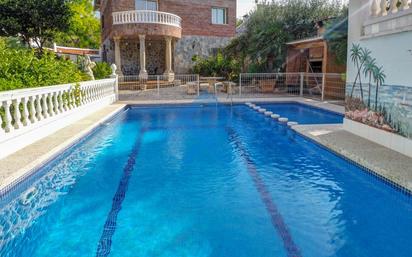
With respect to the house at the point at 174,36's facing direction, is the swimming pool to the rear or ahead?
ahead

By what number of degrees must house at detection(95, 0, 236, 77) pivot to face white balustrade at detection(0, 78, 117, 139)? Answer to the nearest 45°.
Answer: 0° — it already faces it

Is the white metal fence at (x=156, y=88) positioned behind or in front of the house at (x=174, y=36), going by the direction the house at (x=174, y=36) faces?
in front

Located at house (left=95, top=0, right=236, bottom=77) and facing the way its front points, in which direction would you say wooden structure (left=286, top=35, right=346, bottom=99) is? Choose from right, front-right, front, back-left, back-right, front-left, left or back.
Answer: front-left

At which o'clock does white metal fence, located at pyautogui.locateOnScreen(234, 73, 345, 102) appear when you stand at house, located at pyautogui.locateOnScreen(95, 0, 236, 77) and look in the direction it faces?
The white metal fence is roughly at 11 o'clock from the house.

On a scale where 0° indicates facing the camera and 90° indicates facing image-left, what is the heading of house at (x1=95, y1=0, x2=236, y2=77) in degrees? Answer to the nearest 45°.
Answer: approximately 0°

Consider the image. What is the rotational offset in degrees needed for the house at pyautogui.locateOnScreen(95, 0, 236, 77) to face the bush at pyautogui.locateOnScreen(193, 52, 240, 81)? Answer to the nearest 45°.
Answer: approximately 45° to its left
